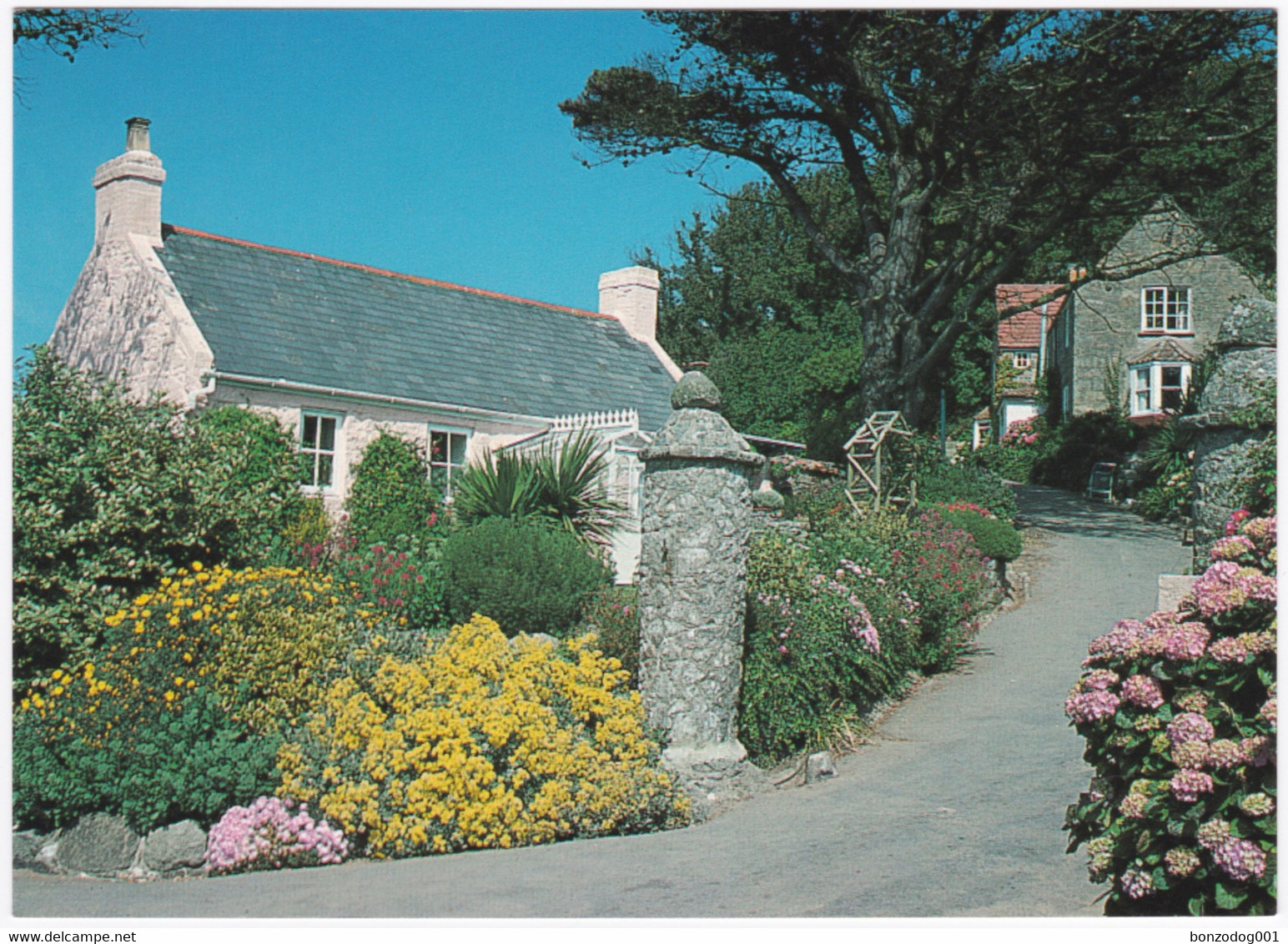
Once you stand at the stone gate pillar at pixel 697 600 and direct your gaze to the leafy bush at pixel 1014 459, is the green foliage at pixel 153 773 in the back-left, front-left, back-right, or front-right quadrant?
back-left

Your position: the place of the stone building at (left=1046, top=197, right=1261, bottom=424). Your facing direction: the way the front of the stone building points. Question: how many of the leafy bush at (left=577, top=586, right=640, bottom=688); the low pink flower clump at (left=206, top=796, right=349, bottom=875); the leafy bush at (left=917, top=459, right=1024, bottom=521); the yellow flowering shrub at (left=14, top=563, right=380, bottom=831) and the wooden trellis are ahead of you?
5

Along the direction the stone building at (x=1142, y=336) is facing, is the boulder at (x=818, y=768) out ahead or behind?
ahead

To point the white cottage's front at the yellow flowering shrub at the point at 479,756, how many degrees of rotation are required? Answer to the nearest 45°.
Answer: approximately 45° to its right

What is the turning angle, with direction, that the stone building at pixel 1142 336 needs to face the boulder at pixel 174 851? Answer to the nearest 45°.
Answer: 0° — it already faces it

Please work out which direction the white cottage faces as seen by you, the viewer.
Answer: facing the viewer and to the right of the viewer

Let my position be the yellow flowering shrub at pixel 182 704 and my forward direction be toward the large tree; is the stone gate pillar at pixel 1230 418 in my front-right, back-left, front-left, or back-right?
front-right

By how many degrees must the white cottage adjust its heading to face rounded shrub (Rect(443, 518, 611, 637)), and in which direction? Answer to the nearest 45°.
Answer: approximately 45° to its right

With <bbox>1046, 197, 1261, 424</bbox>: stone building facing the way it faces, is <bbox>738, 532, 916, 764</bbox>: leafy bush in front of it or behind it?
in front

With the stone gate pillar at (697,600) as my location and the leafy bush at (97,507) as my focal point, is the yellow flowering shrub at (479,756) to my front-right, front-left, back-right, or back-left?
front-left

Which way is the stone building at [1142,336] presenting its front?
toward the camera

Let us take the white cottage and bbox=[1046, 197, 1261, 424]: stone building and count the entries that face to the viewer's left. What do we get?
0

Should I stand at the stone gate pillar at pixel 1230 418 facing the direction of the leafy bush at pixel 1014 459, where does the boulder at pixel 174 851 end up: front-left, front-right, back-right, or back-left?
back-left
